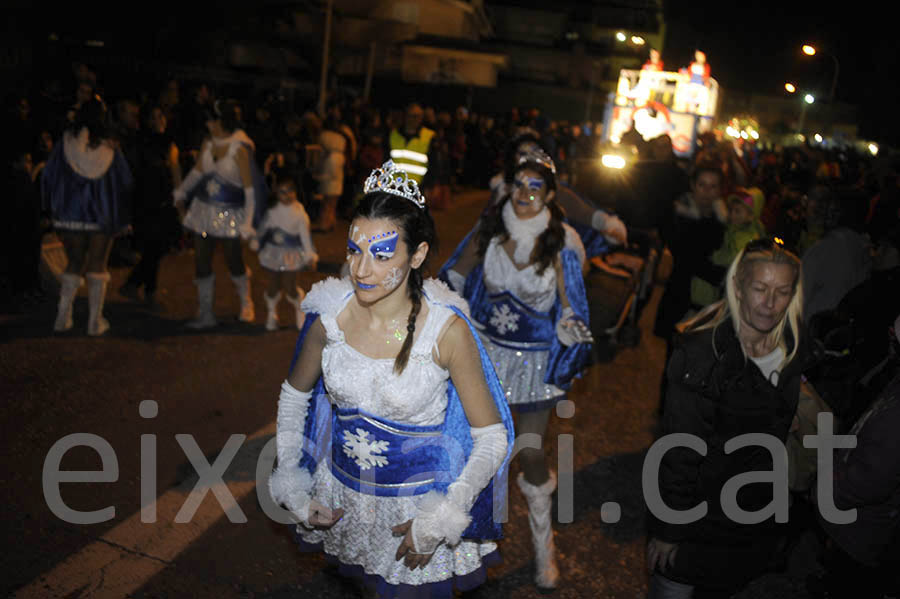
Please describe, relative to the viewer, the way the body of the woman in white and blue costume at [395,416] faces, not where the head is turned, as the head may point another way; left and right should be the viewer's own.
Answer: facing the viewer and to the left of the viewer

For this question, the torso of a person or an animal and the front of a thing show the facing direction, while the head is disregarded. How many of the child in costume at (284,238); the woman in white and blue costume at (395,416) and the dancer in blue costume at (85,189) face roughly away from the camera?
1

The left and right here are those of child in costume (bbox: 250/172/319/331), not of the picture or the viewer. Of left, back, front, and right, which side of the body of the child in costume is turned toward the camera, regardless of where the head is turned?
front

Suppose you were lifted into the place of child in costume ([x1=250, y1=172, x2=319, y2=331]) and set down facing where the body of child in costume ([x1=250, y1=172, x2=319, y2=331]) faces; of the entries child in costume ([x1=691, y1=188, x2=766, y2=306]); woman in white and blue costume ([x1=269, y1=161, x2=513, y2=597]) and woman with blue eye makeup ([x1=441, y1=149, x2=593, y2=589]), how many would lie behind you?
0

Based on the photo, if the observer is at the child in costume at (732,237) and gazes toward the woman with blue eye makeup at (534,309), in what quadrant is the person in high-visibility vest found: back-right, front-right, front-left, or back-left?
back-right

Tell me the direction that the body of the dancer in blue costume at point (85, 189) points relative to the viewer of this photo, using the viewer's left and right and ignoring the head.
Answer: facing away from the viewer

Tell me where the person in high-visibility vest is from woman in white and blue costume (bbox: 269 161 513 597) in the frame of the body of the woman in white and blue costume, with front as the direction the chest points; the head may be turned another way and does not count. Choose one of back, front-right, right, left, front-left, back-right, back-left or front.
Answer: back-right

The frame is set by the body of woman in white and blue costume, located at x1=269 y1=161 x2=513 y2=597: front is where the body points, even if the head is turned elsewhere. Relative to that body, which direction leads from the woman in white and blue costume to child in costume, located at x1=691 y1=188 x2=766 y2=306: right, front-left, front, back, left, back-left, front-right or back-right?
back

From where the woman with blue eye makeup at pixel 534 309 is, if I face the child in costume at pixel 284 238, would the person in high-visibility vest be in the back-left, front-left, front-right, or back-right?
front-right

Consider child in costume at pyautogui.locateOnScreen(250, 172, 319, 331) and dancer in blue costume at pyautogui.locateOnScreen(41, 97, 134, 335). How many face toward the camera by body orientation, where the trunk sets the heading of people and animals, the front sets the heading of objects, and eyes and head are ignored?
1

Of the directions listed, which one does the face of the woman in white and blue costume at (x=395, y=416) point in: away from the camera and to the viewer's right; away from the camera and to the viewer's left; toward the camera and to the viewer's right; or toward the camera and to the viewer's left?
toward the camera and to the viewer's left

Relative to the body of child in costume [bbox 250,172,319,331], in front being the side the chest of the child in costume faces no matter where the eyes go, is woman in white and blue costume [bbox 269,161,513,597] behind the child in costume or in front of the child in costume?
in front

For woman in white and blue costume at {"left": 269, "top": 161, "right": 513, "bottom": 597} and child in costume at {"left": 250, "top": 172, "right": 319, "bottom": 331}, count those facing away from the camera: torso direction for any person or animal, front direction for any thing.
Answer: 0
